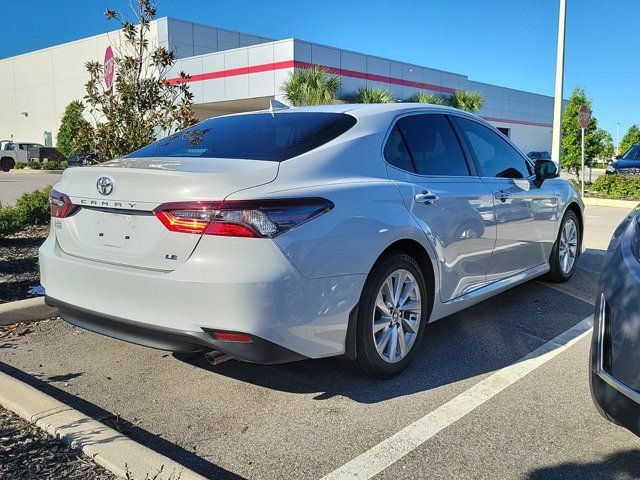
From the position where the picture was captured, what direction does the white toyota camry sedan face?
facing away from the viewer and to the right of the viewer

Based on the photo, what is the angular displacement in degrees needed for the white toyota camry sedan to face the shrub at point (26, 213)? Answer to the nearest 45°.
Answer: approximately 90° to its left

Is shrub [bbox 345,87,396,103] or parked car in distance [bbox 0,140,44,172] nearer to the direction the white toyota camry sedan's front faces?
the shrub

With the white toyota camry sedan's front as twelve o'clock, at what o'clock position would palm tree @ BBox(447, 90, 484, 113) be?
The palm tree is roughly at 11 o'clock from the white toyota camry sedan.

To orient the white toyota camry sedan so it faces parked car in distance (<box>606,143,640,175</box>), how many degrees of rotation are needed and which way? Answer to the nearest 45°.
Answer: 0° — it already faces it

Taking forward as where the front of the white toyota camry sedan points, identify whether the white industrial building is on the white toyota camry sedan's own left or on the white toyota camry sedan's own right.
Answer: on the white toyota camry sedan's own left

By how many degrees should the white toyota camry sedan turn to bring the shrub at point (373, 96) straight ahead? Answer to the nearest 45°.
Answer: approximately 45° to its left

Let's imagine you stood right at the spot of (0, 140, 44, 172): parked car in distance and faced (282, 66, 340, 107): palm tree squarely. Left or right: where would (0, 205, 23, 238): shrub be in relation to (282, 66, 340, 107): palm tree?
right

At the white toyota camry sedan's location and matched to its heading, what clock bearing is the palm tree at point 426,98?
The palm tree is roughly at 11 o'clock from the white toyota camry sedan.

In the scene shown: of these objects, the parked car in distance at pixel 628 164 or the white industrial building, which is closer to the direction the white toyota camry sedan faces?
the parked car in distance
